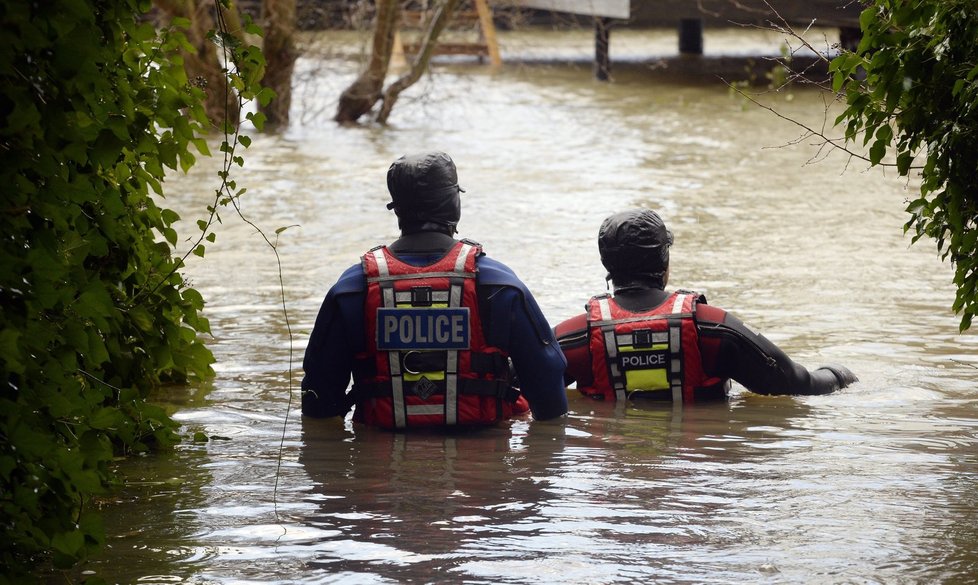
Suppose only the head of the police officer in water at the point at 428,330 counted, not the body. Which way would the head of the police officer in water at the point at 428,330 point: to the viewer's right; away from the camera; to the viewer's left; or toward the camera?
away from the camera

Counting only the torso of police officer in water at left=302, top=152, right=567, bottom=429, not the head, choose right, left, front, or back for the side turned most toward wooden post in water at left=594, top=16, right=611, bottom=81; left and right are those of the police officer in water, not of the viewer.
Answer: front

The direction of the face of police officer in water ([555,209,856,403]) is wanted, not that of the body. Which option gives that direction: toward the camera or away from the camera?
away from the camera

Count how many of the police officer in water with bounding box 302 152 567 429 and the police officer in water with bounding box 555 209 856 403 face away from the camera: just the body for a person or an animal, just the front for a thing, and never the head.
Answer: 2

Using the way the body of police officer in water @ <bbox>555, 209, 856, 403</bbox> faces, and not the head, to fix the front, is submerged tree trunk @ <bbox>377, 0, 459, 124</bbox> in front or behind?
in front

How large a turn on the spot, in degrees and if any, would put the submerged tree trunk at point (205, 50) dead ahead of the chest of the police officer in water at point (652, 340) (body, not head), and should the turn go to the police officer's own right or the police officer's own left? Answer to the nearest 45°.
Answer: approximately 45° to the police officer's own left

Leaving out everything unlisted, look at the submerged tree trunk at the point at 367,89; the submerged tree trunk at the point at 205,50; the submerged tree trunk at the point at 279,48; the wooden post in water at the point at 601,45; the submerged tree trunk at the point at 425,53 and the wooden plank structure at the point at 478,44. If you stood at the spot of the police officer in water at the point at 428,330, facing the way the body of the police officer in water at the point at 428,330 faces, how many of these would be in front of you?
6

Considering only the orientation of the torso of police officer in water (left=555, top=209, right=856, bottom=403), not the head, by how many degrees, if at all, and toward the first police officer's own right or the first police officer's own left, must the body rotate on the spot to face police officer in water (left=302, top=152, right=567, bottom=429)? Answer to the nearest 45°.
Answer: approximately 135° to the first police officer's own left

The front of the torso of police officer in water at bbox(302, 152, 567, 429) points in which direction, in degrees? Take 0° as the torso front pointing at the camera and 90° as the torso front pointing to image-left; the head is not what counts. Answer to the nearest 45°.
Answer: approximately 180°

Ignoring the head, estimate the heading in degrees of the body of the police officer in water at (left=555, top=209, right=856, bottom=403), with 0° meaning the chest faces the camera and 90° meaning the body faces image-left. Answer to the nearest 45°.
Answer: approximately 180°

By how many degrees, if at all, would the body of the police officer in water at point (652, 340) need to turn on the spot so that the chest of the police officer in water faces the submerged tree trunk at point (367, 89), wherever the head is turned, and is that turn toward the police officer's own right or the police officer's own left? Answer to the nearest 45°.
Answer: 0° — they already face it

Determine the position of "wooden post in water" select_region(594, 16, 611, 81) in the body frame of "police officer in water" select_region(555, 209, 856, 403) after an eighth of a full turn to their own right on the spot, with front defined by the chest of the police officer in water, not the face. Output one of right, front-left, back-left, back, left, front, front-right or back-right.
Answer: front-left

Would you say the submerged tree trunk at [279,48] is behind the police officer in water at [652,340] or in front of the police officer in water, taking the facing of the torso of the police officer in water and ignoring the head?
in front

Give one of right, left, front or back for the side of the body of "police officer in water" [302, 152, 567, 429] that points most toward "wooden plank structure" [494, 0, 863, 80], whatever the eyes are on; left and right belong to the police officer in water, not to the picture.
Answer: front

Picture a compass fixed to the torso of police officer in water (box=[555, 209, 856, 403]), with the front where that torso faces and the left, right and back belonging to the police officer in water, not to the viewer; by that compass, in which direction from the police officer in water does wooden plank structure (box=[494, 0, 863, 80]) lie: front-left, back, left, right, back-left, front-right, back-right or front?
front
